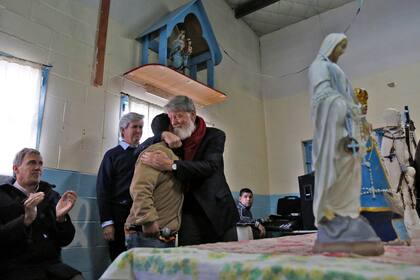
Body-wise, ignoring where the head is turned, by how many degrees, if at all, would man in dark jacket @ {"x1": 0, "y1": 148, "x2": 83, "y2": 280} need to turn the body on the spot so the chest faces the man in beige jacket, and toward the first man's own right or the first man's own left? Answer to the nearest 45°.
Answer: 0° — they already face them

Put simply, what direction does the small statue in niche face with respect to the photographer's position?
facing the viewer and to the right of the viewer

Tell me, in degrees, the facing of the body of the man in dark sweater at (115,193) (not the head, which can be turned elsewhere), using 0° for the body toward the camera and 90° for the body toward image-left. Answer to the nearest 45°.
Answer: approximately 315°

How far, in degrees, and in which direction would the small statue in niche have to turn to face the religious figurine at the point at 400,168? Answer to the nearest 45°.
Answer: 0° — it already faces it

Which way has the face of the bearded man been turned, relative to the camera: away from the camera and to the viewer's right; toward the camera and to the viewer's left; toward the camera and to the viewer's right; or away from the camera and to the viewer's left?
toward the camera and to the viewer's left

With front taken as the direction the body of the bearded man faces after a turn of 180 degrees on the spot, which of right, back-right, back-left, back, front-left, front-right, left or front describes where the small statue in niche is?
front-left

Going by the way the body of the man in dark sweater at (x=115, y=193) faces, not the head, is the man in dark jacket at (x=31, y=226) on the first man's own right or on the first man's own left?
on the first man's own right

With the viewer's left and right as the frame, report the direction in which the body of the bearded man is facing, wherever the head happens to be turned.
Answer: facing the viewer and to the left of the viewer

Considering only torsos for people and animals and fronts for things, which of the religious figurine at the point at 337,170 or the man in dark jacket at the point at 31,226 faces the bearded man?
the man in dark jacket
